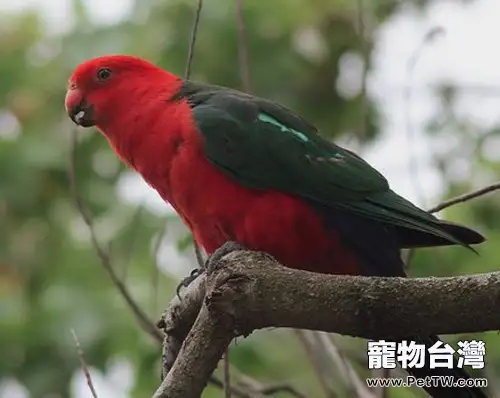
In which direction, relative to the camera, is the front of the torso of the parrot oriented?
to the viewer's left
